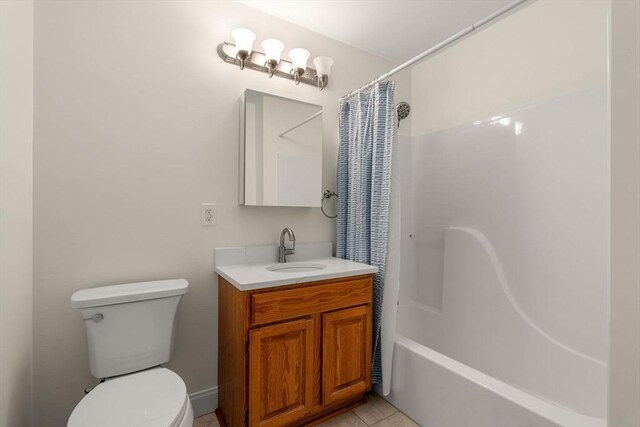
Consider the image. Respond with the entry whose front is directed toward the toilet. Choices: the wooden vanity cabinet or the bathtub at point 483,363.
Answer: the bathtub

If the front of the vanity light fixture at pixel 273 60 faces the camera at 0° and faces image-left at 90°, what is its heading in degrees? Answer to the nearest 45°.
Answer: approximately 315°

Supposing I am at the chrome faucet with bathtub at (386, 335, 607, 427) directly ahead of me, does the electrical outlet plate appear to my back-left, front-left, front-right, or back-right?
back-right

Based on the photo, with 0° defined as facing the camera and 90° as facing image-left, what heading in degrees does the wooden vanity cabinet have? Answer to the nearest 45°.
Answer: approximately 315°

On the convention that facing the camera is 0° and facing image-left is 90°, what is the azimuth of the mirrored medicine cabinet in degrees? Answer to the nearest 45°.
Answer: approximately 315°

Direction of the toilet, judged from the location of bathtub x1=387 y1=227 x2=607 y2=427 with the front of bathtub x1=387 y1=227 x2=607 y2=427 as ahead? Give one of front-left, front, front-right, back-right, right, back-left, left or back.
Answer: front

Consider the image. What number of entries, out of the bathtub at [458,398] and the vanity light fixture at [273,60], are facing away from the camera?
0

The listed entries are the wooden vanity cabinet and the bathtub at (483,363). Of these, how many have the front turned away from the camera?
0

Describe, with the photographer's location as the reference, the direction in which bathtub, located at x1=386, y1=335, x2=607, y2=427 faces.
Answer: facing the viewer and to the left of the viewer

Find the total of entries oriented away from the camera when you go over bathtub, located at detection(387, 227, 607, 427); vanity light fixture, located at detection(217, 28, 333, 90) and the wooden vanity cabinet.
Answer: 0
